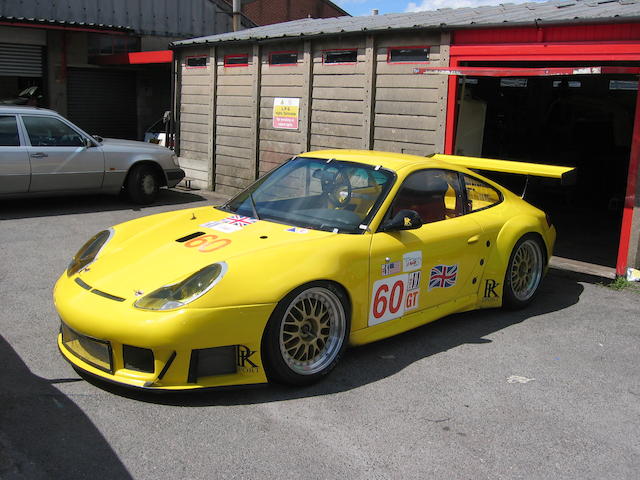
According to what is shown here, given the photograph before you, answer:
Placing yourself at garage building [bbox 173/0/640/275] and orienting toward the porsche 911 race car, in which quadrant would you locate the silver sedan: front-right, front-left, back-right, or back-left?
front-right

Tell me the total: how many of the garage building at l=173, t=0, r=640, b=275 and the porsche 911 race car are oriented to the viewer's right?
0

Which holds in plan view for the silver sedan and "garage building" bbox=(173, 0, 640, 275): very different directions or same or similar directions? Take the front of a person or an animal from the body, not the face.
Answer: very different directions

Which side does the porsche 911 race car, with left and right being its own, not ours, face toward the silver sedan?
right

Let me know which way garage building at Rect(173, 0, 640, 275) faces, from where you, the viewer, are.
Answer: facing the viewer and to the left of the viewer

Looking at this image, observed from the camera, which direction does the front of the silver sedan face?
facing to the right of the viewer

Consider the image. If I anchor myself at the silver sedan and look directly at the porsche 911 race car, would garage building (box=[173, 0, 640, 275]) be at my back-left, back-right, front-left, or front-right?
front-left

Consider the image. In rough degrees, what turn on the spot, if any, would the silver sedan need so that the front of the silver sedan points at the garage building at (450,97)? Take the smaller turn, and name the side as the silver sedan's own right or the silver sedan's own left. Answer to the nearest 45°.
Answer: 0° — it already faces it

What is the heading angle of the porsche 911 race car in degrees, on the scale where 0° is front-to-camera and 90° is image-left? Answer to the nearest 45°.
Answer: approximately 45°

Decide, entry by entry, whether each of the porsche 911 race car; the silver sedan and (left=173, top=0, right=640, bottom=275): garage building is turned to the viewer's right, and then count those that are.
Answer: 1

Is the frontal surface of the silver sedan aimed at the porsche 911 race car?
no

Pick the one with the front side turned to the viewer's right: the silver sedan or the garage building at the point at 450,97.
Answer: the silver sedan

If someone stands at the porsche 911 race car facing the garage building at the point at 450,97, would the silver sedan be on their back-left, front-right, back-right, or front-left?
front-left

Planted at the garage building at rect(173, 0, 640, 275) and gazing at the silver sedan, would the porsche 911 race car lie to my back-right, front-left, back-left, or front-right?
front-left

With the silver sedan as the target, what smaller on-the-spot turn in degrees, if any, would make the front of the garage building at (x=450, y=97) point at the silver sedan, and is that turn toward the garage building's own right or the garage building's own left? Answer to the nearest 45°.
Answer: approximately 45° to the garage building's own right
